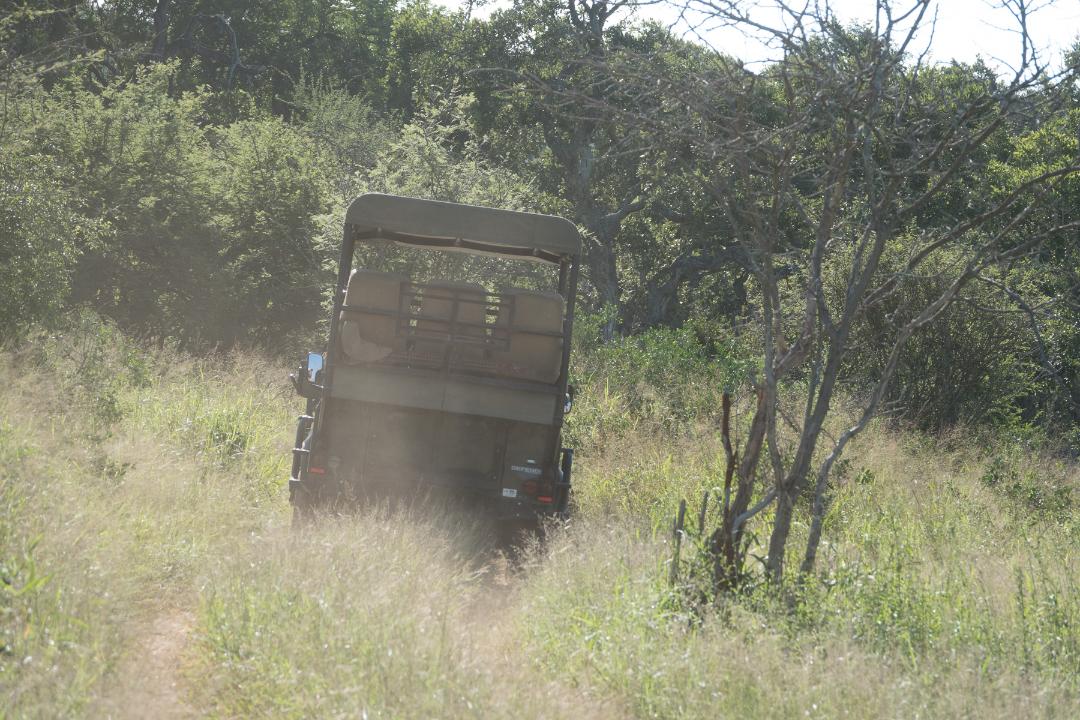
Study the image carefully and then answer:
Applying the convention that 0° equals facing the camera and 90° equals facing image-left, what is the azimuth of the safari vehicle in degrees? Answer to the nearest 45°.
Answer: approximately 180°

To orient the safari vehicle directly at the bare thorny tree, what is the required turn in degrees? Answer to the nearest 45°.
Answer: approximately 135° to its right
